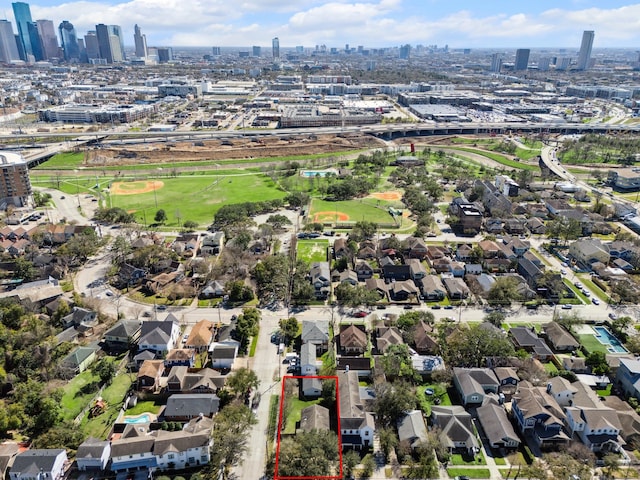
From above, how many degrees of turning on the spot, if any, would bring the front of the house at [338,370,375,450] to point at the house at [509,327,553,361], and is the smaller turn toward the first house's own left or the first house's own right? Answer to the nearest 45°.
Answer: approximately 135° to the first house's own left

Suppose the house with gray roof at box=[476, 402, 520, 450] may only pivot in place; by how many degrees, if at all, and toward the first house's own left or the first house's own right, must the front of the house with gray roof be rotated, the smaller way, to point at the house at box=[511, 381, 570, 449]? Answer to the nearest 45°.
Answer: approximately 135° to the first house's own left

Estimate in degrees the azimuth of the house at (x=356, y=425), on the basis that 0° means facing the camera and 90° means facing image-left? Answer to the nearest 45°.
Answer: approximately 0°

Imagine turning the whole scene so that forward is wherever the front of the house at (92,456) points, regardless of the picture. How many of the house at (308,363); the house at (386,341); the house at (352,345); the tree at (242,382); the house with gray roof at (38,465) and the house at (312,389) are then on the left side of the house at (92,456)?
5

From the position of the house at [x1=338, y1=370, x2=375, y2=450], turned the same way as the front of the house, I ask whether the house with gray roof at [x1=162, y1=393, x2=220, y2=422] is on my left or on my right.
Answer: on my right

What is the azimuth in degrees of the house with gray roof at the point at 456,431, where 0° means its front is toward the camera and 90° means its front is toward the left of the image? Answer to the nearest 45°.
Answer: approximately 0°

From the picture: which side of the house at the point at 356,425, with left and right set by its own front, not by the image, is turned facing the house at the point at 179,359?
right
